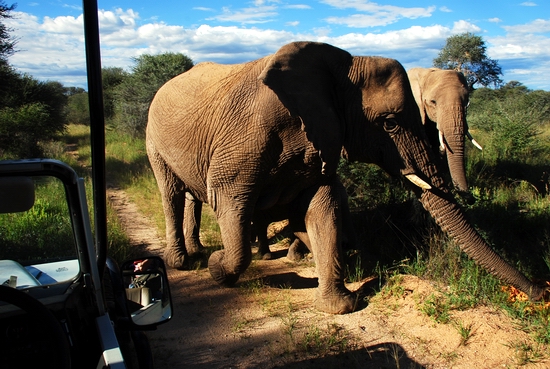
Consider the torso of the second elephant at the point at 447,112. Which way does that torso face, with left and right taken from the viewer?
facing the viewer and to the right of the viewer

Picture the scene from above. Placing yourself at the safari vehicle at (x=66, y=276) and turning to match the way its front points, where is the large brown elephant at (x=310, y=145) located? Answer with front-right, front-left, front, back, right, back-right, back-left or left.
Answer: front-right

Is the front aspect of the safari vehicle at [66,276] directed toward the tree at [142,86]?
yes

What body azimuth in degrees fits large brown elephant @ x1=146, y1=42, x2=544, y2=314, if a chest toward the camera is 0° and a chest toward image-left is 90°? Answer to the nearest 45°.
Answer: approximately 315°

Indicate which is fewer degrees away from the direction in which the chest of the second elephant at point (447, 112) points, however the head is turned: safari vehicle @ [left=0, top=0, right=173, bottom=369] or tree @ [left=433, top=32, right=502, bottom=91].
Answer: the safari vehicle

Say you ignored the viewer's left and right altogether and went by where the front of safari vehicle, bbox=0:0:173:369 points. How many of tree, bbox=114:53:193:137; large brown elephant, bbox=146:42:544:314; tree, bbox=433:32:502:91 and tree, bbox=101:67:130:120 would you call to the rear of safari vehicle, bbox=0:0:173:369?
0

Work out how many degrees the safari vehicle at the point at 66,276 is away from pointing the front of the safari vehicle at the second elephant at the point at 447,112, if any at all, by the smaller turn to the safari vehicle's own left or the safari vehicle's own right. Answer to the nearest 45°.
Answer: approximately 45° to the safari vehicle's own right

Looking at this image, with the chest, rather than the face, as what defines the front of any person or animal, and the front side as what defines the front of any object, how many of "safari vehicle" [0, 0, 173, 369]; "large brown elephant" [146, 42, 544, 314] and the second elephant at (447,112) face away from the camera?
1

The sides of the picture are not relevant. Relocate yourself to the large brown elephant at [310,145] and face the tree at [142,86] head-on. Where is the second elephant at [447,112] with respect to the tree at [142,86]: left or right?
right

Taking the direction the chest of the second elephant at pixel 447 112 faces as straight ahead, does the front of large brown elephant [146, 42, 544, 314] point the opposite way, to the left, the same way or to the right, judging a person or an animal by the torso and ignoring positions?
the same way

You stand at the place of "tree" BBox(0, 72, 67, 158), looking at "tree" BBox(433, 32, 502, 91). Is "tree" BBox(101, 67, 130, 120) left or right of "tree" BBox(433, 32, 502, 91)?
left

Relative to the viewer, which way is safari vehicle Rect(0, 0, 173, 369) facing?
away from the camera

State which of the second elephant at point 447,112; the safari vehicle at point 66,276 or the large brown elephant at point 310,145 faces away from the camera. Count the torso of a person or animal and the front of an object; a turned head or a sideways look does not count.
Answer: the safari vehicle

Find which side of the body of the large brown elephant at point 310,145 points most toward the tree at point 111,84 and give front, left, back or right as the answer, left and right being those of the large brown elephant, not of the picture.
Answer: back

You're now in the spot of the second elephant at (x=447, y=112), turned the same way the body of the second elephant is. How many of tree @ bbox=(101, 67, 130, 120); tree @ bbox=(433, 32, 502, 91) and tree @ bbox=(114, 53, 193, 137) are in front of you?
0
